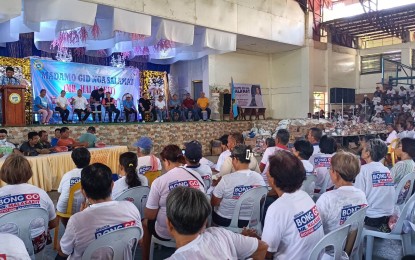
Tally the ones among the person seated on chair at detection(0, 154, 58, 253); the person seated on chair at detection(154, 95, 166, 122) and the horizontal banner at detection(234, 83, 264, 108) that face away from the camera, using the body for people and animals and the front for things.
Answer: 1

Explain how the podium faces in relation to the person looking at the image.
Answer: facing the viewer

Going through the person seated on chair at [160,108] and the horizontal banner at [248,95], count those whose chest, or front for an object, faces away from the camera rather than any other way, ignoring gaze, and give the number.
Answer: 0

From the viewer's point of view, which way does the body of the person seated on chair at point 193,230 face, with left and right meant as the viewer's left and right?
facing away from the viewer and to the left of the viewer

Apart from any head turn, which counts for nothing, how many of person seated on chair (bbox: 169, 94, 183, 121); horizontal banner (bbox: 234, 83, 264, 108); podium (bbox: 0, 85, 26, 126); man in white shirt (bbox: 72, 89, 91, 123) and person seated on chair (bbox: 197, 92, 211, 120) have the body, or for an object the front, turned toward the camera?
5

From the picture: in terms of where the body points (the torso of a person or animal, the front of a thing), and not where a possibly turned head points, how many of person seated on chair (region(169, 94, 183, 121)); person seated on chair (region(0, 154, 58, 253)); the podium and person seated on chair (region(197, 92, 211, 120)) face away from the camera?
1

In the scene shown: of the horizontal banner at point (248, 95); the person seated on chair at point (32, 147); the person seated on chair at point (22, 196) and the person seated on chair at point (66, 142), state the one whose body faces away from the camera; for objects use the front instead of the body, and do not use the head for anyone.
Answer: the person seated on chair at point (22, 196)

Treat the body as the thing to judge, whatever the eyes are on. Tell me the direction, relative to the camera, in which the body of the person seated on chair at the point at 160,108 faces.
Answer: toward the camera

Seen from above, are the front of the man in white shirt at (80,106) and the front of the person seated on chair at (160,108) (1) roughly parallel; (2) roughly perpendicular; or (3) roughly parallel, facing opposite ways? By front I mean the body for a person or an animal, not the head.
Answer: roughly parallel

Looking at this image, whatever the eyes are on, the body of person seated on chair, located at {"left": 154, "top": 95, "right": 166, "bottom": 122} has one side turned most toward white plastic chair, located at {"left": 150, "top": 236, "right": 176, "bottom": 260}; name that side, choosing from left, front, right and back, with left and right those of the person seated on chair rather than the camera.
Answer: front

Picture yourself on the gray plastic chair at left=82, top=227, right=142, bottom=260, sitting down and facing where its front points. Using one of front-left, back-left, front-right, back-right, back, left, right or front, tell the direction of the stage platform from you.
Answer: front-right

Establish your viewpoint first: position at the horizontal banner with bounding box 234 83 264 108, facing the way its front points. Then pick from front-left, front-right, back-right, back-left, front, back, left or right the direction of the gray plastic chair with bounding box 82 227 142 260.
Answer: front

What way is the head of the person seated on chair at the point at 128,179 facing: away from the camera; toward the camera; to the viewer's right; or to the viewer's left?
away from the camera

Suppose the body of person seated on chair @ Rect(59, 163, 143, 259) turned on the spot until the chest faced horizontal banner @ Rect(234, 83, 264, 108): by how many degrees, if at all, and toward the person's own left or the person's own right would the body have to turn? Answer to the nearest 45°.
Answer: approximately 90° to the person's own right

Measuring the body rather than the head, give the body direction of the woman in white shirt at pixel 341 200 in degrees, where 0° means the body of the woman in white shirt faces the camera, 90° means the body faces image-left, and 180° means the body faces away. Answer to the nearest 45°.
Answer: approximately 135°
